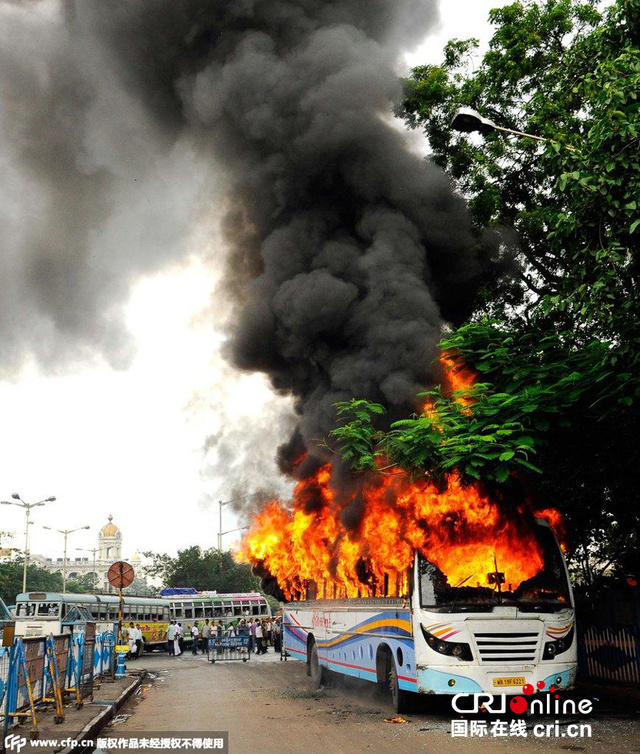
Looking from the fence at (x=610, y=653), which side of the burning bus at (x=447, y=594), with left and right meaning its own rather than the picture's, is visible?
left

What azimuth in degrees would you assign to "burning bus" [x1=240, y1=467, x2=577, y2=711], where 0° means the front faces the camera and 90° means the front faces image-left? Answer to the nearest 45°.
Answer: approximately 315°

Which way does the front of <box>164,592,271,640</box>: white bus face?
to the viewer's left

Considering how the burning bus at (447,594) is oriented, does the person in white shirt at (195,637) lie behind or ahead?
behind

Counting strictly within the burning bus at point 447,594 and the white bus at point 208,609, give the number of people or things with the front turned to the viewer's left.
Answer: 1

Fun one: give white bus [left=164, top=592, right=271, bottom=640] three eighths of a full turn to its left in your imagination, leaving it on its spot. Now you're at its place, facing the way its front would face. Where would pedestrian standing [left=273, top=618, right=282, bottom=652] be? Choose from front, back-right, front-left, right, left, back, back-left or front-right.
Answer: front

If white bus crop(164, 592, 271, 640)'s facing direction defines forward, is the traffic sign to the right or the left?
on its left

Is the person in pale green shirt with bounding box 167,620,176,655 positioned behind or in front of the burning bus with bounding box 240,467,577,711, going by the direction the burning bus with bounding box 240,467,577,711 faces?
behind
